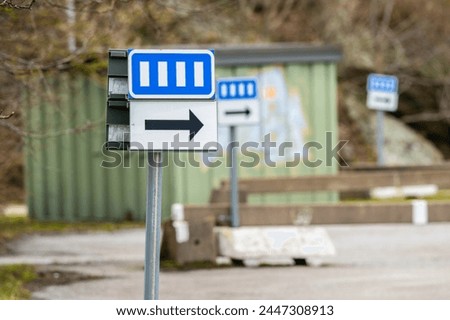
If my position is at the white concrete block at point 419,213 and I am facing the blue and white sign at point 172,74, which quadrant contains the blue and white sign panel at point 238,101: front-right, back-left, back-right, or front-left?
front-right

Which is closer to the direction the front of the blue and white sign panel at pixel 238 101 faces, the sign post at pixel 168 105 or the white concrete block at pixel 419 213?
the sign post

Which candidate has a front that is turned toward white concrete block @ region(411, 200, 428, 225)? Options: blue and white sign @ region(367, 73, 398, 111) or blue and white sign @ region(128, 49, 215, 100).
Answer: blue and white sign @ region(367, 73, 398, 111)

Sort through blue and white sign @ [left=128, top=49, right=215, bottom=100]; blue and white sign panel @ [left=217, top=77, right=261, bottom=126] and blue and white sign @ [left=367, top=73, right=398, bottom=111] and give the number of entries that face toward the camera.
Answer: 3

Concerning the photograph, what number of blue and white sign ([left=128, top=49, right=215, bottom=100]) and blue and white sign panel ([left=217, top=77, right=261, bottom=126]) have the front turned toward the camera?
2

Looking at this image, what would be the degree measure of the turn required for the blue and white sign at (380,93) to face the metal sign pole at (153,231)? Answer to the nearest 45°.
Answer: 0° — it already faces it

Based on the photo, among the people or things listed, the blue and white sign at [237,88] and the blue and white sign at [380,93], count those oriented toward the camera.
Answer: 2

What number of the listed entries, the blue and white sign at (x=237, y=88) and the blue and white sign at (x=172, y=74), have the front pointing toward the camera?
2

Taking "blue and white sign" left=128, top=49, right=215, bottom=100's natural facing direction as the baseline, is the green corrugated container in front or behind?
behind

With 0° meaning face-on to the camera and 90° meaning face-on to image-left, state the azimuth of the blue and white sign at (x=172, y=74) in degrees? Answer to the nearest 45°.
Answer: approximately 0°

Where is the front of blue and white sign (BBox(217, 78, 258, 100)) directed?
toward the camera

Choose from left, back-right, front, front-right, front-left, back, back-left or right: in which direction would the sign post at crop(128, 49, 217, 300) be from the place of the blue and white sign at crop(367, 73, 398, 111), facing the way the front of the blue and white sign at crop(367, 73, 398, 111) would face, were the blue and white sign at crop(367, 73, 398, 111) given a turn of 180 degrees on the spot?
back

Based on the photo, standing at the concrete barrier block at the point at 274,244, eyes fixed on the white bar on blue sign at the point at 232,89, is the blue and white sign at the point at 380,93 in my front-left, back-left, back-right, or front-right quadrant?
front-right

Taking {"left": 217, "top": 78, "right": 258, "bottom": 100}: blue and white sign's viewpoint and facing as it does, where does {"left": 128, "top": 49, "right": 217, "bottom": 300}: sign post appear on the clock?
The sign post is roughly at 12 o'clock from the blue and white sign.

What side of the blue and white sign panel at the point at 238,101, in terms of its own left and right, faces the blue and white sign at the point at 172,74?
front
